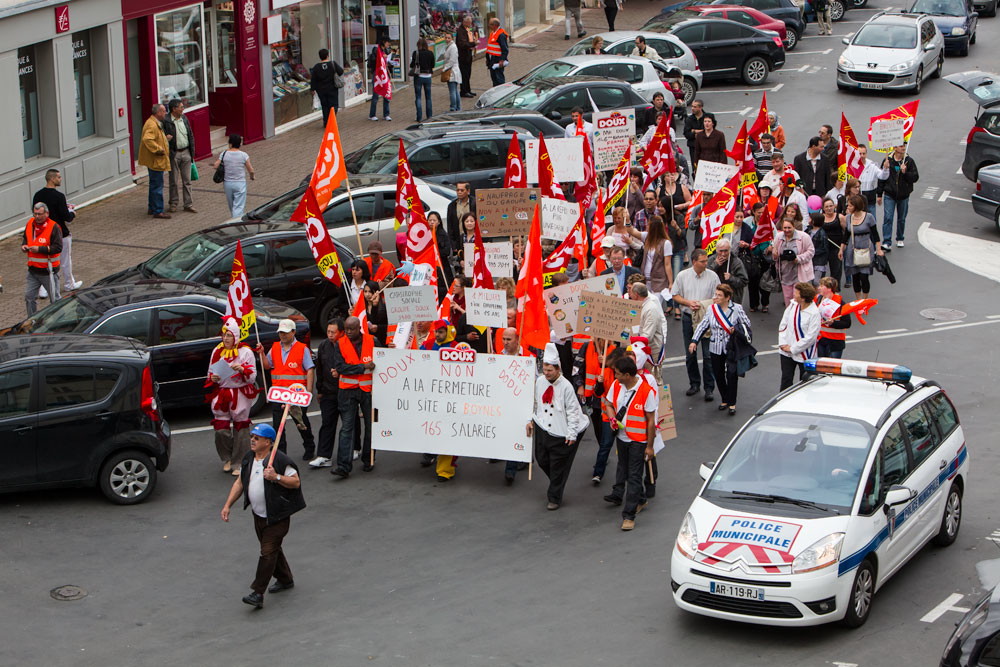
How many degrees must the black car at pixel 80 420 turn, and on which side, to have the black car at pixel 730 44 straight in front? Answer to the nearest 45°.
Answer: approximately 135° to its right

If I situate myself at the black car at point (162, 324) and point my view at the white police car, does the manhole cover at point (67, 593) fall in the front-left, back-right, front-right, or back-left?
front-right

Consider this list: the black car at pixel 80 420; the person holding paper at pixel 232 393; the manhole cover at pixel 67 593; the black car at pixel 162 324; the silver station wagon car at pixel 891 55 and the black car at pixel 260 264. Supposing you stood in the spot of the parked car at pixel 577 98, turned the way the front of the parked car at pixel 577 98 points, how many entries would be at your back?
1

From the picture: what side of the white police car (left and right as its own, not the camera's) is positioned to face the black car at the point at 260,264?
right

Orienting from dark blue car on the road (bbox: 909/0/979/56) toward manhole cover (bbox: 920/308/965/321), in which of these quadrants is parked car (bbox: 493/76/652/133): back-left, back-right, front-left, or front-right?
front-right

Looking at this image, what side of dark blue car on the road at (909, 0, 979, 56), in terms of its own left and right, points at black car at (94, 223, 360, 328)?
front

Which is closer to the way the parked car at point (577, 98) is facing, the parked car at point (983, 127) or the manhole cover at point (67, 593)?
the manhole cover

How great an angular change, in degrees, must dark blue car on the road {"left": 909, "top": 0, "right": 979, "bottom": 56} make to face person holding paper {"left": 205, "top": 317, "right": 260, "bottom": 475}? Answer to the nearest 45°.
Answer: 0° — it already faces them

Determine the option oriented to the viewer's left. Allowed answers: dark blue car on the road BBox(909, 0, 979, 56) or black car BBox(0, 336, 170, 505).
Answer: the black car

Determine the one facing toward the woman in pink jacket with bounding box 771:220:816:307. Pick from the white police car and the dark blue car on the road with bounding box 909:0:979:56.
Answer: the dark blue car on the road

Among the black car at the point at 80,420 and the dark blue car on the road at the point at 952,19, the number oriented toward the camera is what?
1

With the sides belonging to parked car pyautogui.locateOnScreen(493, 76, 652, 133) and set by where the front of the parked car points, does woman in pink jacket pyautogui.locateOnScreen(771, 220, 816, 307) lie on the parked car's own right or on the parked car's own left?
on the parked car's own left

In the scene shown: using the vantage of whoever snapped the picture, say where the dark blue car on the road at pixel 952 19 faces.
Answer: facing the viewer

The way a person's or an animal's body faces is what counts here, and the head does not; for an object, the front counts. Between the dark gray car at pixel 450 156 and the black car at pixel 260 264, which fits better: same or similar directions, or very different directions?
same or similar directions

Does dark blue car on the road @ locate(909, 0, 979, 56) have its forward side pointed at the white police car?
yes

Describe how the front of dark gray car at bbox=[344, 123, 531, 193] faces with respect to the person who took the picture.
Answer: facing the viewer and to the left of the viewer
